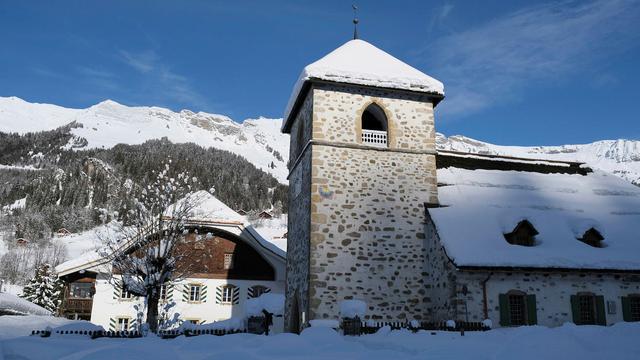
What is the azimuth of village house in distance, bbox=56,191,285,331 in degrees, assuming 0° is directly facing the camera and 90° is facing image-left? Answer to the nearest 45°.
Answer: approximately 0°

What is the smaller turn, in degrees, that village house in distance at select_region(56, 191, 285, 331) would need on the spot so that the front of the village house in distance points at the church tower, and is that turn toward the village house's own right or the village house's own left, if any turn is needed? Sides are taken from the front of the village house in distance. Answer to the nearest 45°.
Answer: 0° — it already faces it

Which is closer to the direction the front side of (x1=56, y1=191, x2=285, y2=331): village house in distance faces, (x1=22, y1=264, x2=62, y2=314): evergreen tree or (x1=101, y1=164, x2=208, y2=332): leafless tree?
the leafless tree

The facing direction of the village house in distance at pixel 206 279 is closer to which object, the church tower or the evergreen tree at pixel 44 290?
the church tower

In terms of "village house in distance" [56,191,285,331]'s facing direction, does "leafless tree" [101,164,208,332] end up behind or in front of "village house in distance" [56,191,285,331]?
in front

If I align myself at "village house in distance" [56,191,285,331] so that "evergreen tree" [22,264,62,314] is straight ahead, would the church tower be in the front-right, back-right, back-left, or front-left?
back-left

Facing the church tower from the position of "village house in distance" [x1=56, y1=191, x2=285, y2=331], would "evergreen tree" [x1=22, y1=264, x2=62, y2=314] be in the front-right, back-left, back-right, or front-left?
back-right
